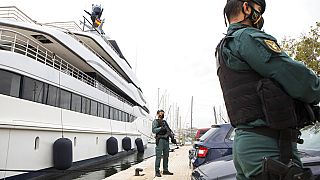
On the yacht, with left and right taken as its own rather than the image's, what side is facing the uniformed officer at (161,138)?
right

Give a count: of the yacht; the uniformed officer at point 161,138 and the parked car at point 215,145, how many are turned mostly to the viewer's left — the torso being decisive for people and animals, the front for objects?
0

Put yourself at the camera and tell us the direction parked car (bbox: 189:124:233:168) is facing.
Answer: facing away from the viewer and to the right of the viewer

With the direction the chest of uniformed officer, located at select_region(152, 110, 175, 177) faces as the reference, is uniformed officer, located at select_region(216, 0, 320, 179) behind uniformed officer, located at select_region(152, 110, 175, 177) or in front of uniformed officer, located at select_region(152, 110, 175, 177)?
in front

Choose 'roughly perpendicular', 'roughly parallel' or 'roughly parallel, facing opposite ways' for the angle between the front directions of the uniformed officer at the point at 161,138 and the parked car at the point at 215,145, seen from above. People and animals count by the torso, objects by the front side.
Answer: roughly perpendicular

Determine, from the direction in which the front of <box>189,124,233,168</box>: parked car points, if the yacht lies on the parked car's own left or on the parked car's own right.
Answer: on the parked car's own left

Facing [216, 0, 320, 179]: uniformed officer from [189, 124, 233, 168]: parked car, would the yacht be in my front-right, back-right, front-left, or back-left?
back-right

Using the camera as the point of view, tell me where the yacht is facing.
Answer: facing away from the viewer and to the right of the viewer

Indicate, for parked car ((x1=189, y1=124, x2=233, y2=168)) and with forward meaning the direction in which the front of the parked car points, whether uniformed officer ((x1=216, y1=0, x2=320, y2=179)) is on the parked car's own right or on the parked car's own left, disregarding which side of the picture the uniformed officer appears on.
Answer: on the parked car's own right
